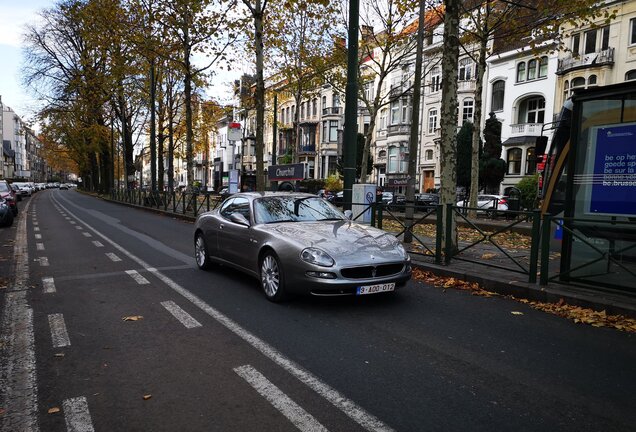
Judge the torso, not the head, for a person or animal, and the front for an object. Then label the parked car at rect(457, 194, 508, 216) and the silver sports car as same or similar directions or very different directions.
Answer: very different directions

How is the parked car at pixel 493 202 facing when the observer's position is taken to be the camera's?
facing away from the viewer and to the left of the viewer

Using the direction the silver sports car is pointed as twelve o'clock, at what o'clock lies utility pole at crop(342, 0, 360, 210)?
The utility pole is roughly at 8 o'clock from the silver sports car.

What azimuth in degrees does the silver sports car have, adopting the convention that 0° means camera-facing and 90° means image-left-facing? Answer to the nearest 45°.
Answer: approximately 315°

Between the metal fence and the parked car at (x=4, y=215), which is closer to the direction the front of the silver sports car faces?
the metal fence

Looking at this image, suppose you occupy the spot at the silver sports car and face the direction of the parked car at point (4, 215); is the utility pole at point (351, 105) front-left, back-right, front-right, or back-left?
front-right

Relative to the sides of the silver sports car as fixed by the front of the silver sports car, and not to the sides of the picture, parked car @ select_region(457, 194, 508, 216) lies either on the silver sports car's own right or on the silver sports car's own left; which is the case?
on the silver sports car's own left

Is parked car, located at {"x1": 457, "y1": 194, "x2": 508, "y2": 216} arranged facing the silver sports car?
no

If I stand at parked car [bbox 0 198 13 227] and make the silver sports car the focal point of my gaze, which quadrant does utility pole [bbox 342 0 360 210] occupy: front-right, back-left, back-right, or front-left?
front-left

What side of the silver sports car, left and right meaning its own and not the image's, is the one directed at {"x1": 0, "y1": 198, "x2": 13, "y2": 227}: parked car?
back

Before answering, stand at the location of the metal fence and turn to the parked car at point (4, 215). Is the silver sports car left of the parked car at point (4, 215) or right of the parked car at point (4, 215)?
left
